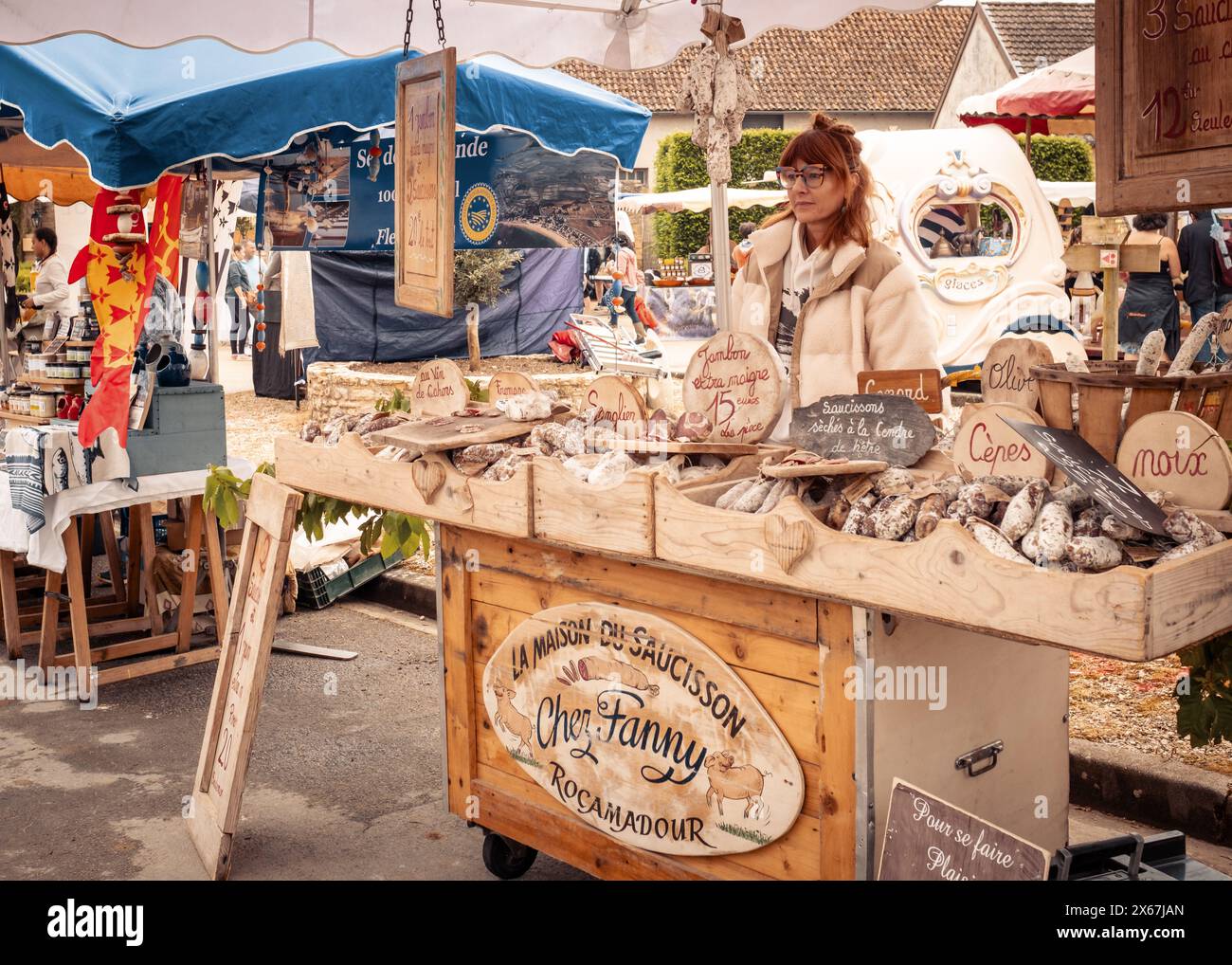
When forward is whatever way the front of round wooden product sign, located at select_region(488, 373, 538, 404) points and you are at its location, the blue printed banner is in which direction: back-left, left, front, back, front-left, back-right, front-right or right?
back

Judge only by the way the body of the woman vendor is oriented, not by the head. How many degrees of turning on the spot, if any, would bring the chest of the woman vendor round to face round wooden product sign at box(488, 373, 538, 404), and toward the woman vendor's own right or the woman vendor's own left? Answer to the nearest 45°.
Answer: approximately 45° to the woman vendor's own right

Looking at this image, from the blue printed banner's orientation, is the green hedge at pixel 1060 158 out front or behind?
behind

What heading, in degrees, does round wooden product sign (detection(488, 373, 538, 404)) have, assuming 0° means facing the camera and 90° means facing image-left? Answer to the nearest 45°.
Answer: approximately 0°

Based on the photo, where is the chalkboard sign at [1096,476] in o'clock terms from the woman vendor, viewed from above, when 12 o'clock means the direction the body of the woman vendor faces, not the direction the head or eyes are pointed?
The chalkboard sign is roughly at 10 o'clock from the woman vendor.
